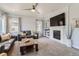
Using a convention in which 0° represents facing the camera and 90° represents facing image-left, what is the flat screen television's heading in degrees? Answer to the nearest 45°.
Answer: approximately 45°

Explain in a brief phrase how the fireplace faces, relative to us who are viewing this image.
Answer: facing the viewer and to the left of the viewer

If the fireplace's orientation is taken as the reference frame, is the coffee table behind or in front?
in front

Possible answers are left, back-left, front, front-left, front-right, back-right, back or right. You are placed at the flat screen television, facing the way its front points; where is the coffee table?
front
